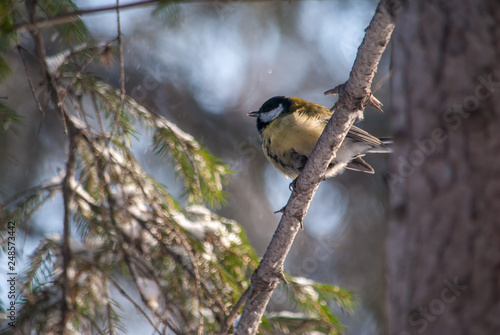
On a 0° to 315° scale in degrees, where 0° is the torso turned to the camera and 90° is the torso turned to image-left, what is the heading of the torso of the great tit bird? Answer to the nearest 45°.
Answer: approximately 90°
